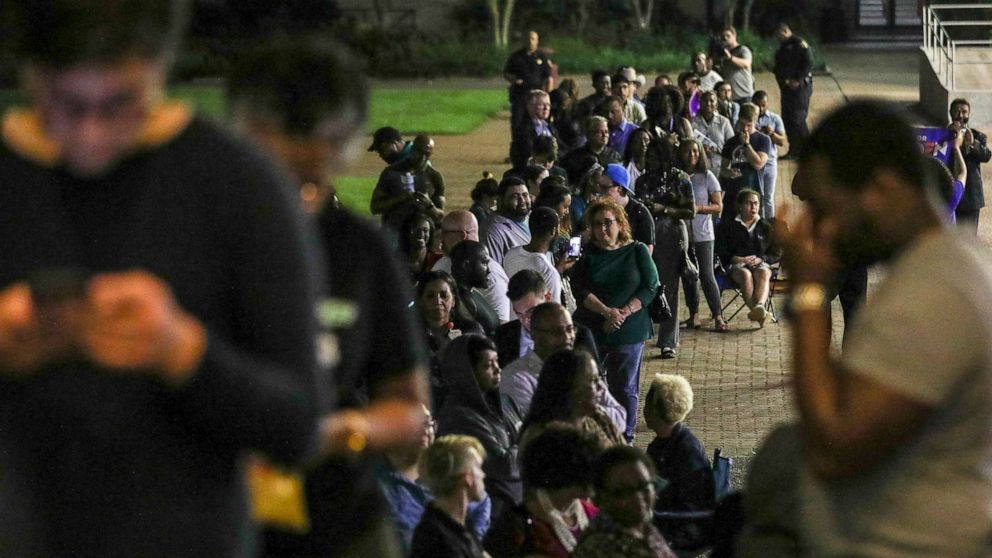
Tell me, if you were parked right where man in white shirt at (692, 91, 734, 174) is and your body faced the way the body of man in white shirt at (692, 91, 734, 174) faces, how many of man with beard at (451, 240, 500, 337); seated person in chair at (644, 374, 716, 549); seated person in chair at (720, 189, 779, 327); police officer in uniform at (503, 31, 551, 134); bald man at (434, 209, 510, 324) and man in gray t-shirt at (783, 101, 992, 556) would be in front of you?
5

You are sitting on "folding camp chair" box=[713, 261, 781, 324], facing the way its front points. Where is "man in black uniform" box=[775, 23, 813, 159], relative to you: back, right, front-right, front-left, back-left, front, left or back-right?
back

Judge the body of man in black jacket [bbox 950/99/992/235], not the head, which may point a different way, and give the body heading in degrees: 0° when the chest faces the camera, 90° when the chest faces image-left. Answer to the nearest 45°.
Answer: approximately 45°

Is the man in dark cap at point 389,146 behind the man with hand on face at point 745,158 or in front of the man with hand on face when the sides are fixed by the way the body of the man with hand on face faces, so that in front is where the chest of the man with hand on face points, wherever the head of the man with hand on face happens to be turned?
in front

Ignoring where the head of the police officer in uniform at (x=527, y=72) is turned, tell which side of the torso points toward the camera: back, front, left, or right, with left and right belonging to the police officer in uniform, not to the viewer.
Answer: front

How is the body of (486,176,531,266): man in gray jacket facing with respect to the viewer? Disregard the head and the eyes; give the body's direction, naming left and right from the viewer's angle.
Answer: facing the viewer and to the right of the viewer

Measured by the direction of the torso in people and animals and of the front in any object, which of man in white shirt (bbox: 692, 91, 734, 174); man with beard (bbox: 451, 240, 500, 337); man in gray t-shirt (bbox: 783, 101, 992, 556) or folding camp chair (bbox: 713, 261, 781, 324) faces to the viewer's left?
the man in gray t-shirt

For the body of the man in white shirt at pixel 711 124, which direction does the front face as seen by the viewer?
toward the camera

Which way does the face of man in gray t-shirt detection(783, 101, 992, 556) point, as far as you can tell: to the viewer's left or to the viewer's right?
to the viewer's left
